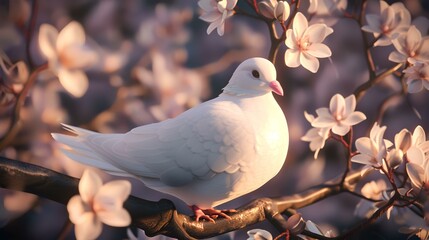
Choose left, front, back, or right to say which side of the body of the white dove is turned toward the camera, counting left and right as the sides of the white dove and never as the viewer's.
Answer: right
